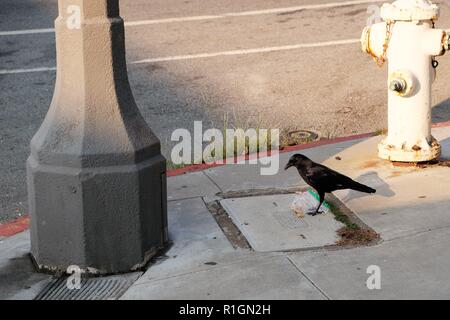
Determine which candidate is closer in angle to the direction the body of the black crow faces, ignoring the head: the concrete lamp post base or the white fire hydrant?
the concrete lamp post base

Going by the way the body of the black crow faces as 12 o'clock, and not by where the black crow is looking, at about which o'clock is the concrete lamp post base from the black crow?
The concrete lamp post base is roughly at 11 o'clock from the black crow.

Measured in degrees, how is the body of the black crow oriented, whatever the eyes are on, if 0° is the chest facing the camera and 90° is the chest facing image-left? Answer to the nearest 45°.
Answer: approximately 90°

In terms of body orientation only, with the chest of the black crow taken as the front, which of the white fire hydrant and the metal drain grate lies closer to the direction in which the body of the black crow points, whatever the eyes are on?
the metal drain grate

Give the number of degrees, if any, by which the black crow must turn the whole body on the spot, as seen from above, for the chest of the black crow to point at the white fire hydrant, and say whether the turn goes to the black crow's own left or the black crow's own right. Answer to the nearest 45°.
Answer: approximately 135° to the black crow's own right

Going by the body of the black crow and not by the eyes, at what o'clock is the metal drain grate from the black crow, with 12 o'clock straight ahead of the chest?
The metal drain grate is roughly at 11 o'clock from the black crow.
